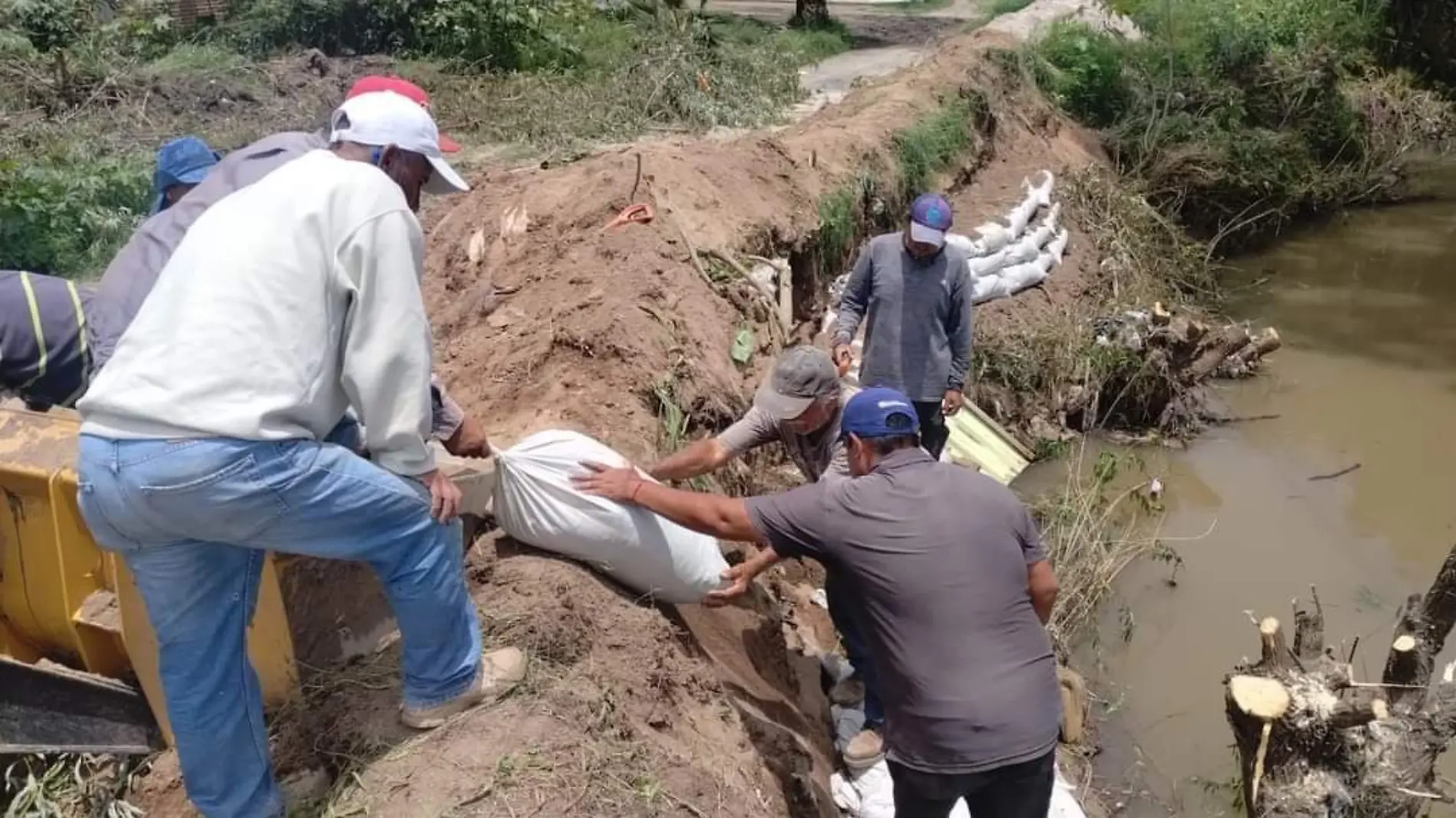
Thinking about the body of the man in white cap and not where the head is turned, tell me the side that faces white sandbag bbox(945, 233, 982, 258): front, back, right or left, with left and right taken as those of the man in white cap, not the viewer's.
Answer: front

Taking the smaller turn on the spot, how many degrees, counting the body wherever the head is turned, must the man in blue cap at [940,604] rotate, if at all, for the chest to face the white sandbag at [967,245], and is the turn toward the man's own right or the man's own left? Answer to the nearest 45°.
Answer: approximately 45° to the man's own right

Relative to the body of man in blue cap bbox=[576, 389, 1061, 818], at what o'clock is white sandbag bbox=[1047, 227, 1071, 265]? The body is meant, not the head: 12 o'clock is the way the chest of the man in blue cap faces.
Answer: The white sandbag is roughly at 2 o'clock from the man in blue cap.

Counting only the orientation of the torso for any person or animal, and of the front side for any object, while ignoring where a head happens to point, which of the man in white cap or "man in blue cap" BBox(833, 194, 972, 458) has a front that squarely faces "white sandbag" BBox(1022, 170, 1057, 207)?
the man in white cap

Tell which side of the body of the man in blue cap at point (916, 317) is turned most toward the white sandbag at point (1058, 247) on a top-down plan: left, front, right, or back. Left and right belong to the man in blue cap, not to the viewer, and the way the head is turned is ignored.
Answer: back

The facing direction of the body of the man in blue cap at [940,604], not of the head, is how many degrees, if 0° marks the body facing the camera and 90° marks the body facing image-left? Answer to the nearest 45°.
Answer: approximately 135°

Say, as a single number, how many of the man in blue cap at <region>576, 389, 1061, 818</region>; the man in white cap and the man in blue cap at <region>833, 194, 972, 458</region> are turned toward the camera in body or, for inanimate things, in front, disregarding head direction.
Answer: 1

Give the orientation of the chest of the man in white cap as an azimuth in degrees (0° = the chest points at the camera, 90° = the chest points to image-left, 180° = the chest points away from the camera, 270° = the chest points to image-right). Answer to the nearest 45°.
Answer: approximately 225°

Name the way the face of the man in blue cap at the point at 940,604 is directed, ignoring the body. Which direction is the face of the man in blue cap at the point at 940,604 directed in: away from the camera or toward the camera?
away from the camera

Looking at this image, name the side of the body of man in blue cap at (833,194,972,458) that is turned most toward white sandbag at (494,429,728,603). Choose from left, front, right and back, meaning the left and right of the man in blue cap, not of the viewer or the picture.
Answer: front
